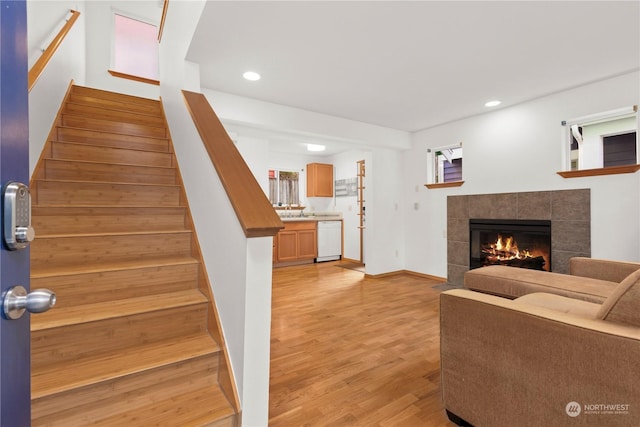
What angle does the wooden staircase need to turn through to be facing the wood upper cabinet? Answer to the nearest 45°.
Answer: approximately 135° to its left

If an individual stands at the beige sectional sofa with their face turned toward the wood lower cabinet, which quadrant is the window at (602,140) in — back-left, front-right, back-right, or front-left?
front-right

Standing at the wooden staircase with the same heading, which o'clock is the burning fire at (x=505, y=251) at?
The burning fire is roughly at 9 o'clock from the wooden staircase.

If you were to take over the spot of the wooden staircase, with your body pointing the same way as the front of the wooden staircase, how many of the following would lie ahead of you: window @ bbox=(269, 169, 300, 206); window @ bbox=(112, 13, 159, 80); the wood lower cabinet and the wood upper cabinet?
0

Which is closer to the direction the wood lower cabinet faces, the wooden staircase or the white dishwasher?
the wooden staircase

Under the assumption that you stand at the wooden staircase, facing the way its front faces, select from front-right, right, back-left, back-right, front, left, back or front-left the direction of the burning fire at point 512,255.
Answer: left

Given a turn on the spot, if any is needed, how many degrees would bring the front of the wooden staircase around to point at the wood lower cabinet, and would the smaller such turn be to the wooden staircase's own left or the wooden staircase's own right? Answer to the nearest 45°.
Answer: approximately 135° to the wooden staircase's own left

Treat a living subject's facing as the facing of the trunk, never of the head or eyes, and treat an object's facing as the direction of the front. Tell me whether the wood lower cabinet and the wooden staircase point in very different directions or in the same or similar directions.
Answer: same or similar directions

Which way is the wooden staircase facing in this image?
toward the camera

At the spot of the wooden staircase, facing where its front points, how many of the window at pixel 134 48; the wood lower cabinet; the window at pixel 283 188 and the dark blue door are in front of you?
1

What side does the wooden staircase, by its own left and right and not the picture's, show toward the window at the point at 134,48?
back

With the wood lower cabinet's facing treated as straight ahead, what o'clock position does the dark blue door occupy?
The dark blue door is roughly at 12 o'clock from the wood lower cabinet.

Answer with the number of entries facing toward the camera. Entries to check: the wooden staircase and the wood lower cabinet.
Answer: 2

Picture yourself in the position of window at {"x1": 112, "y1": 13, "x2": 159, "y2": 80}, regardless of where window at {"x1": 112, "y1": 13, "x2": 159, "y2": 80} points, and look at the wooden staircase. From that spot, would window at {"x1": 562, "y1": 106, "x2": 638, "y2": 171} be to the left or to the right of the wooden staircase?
left

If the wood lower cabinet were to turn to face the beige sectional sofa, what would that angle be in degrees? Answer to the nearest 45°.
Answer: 0° — it already faces it

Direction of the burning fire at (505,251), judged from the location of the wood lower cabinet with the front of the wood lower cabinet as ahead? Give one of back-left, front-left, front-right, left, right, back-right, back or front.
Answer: front-left
